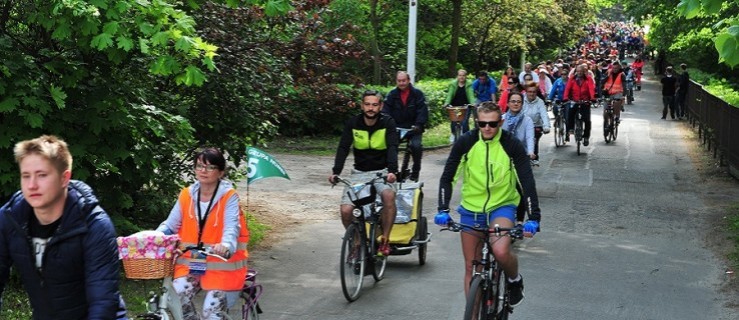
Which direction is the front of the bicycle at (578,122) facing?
toward the camera

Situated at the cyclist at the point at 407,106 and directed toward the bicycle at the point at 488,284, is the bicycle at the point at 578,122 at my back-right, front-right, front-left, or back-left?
back-left

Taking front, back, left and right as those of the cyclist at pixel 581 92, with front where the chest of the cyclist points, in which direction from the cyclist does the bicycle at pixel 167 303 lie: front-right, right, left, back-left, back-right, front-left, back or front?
front

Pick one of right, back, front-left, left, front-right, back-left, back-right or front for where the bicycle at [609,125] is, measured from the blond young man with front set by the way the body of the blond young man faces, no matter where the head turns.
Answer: back

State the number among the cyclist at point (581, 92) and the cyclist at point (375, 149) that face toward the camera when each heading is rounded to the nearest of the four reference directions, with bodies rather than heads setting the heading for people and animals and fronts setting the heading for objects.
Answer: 2

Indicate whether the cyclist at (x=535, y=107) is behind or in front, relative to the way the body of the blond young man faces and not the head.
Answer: behind

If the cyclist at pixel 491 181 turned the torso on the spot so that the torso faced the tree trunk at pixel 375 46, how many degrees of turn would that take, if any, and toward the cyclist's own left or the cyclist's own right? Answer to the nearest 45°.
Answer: approximately 180°

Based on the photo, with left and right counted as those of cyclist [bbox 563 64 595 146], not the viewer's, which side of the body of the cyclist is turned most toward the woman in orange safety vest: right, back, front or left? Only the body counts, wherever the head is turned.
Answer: front

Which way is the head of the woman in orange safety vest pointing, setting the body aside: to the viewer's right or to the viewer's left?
to the viewer's left
